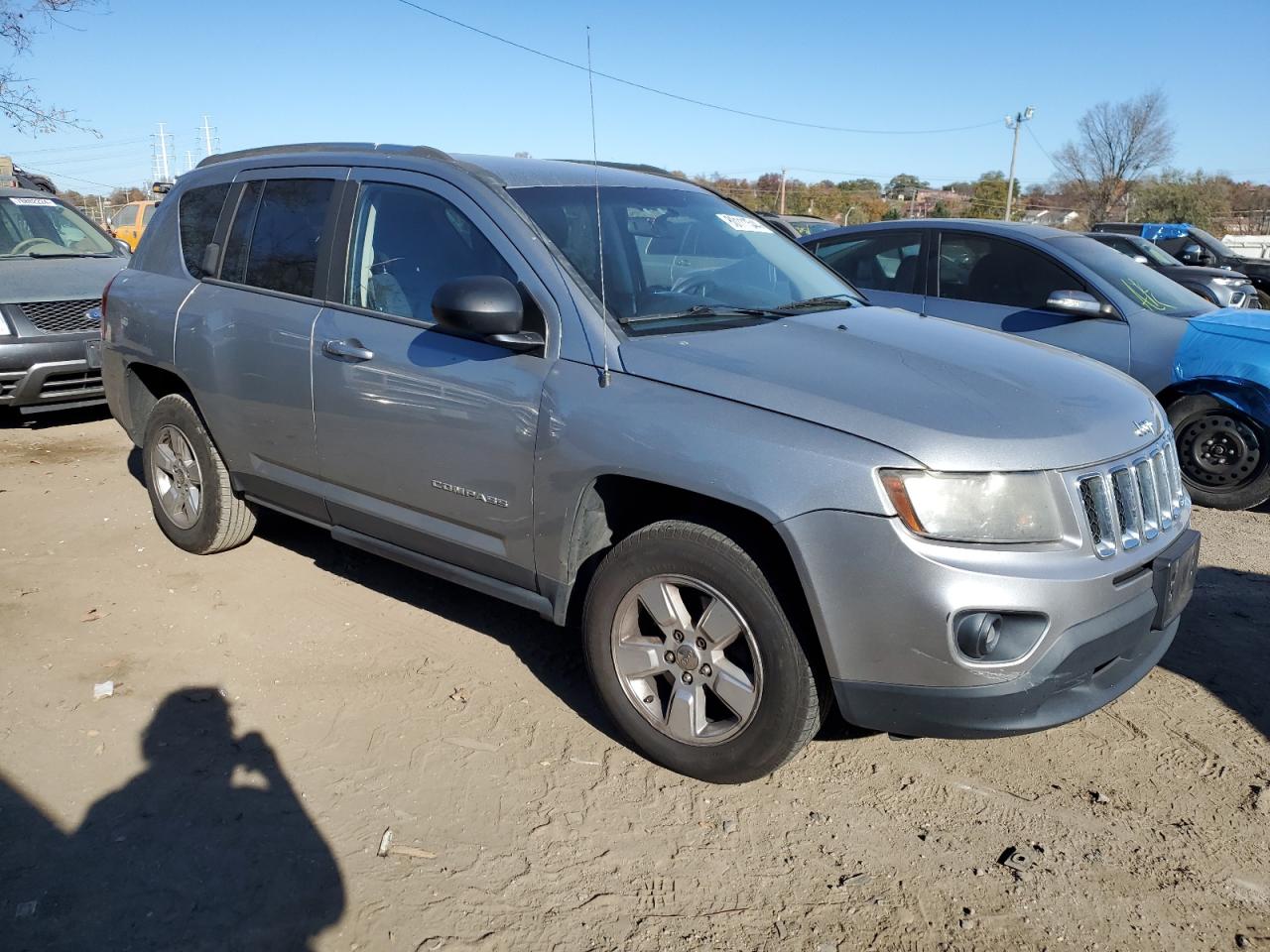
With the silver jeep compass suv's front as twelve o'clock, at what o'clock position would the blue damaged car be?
The blue damaged car is roughly at 9 o'clock from the silver jeep compass suv.

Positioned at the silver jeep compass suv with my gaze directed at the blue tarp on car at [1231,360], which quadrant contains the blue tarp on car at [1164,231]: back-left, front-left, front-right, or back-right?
front-left

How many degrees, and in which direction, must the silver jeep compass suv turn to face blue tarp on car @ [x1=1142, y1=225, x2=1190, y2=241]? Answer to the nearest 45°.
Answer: approximately 90° to its left

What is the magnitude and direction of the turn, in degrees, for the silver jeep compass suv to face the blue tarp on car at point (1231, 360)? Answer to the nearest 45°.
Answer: approximately 90° to its left

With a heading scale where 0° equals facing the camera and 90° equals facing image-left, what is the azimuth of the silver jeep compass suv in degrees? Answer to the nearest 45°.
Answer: approximately 315°

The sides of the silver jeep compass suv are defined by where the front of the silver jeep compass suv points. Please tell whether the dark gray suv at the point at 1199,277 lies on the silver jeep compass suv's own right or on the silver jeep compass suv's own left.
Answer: on the silver jeep compass suv's own left
